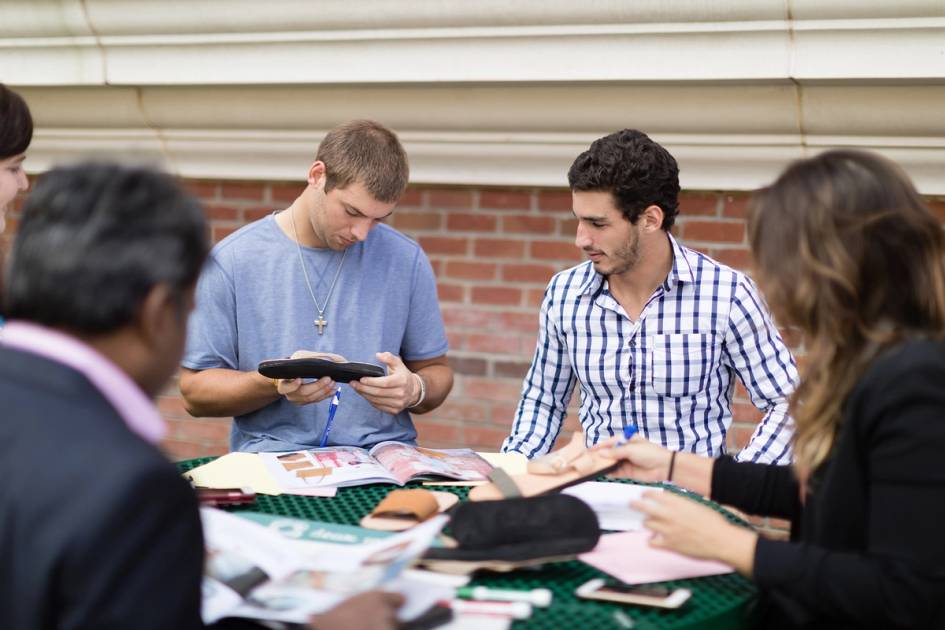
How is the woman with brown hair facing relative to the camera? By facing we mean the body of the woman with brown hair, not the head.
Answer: to the viewer's left

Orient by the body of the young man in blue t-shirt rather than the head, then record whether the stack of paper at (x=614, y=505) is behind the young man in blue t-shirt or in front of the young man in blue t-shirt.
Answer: in front

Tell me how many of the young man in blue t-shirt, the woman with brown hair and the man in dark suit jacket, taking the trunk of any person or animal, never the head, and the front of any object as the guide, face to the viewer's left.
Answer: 1

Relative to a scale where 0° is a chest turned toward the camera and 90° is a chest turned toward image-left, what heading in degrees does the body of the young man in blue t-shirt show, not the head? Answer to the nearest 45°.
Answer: approximately 0°

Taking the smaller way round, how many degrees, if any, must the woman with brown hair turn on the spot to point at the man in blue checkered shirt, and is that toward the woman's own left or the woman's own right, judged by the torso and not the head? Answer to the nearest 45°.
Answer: approximately 90° to the woman's own right

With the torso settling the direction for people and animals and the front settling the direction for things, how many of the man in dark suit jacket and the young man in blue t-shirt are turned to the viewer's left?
0

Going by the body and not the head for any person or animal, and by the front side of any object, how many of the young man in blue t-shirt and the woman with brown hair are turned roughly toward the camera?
1

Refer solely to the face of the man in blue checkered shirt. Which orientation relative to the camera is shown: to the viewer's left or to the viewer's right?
to the viewer's left

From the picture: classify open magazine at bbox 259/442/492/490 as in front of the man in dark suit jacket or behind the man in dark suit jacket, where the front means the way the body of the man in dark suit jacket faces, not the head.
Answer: in front

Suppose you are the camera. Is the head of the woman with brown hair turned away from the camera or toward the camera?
away from the camera

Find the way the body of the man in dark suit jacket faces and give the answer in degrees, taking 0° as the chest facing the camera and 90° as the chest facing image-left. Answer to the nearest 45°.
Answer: approximately 225°

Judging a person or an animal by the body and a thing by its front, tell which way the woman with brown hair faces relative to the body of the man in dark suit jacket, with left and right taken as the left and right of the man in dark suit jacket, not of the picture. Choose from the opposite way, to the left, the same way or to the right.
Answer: to the left
